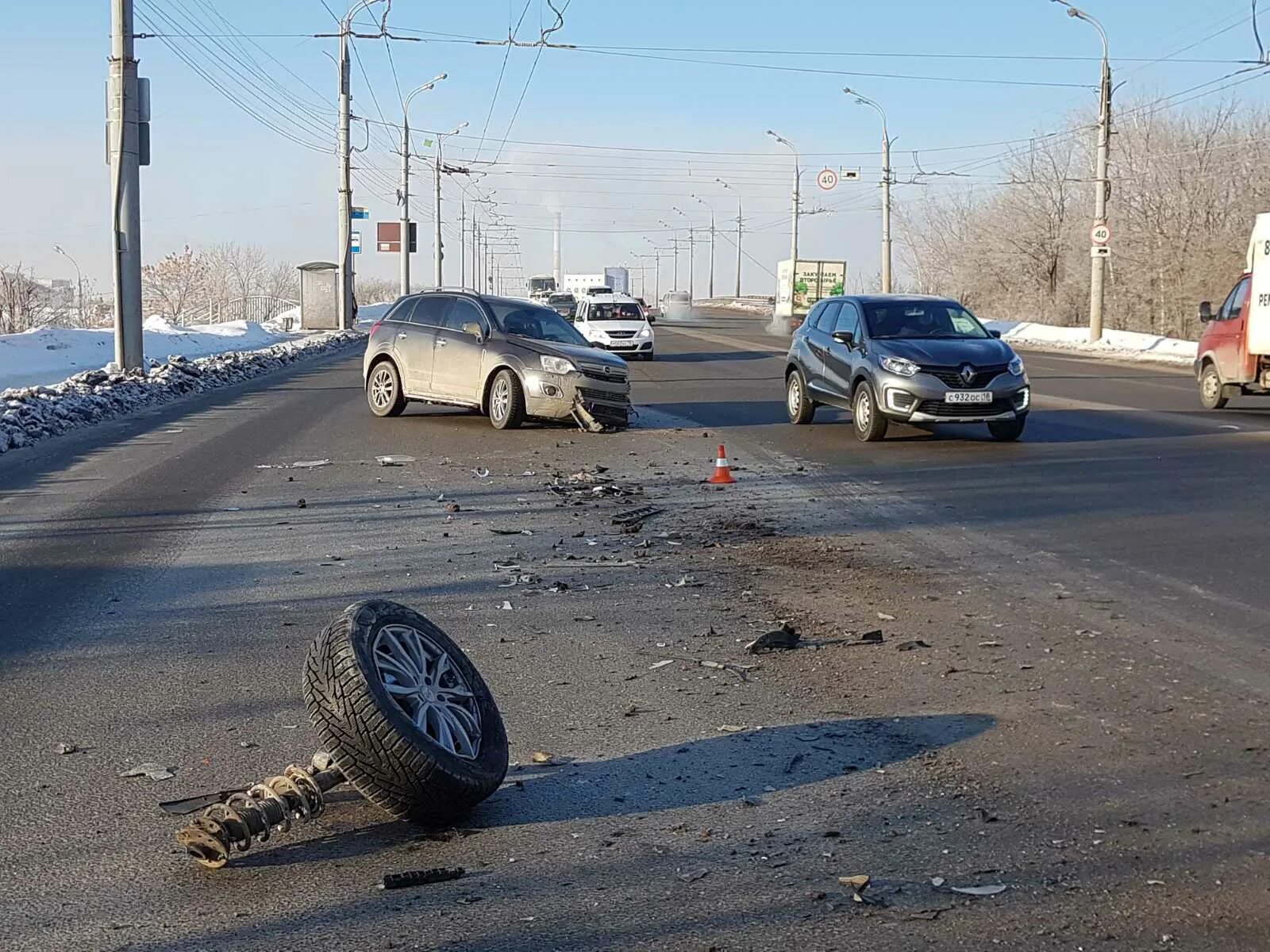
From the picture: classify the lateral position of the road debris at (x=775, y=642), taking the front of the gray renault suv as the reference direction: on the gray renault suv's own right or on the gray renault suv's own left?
on the gray renault suv's own right

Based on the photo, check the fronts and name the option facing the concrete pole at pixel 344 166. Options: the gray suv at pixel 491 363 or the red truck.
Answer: the red truck

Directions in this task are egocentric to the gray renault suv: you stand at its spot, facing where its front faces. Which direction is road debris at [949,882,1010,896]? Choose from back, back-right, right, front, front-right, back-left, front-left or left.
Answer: front-right

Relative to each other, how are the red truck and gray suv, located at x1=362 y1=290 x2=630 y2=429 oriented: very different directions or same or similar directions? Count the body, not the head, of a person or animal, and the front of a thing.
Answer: very different directions

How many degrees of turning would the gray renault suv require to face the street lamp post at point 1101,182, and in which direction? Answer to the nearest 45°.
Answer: approximately 135° to its left

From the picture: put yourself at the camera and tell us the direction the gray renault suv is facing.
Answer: facing the viewer and to the right of the viewer

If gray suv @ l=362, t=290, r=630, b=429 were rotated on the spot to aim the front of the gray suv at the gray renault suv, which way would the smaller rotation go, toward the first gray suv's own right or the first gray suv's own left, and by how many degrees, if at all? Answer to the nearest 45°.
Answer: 0° — it already faces it

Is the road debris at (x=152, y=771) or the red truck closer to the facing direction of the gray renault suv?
the road debris

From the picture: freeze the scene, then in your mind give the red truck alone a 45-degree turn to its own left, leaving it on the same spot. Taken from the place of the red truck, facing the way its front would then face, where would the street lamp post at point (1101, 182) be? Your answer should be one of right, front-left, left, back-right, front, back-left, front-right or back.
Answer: right

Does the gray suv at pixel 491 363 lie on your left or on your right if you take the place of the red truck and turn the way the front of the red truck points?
on your left

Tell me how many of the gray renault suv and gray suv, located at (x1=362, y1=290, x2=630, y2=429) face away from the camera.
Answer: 0

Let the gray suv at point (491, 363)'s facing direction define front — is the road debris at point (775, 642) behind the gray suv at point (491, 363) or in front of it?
in front

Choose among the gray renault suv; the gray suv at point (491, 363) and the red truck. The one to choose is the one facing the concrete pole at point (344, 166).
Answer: the red truck

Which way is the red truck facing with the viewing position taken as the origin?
facing away from the viewer and to the left of the viewer

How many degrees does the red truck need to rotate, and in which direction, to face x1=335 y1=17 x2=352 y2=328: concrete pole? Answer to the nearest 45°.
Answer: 0° — it already faces it

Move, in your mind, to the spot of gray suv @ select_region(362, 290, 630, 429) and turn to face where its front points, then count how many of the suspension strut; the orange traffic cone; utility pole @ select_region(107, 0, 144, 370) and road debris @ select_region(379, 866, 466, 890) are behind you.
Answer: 1
